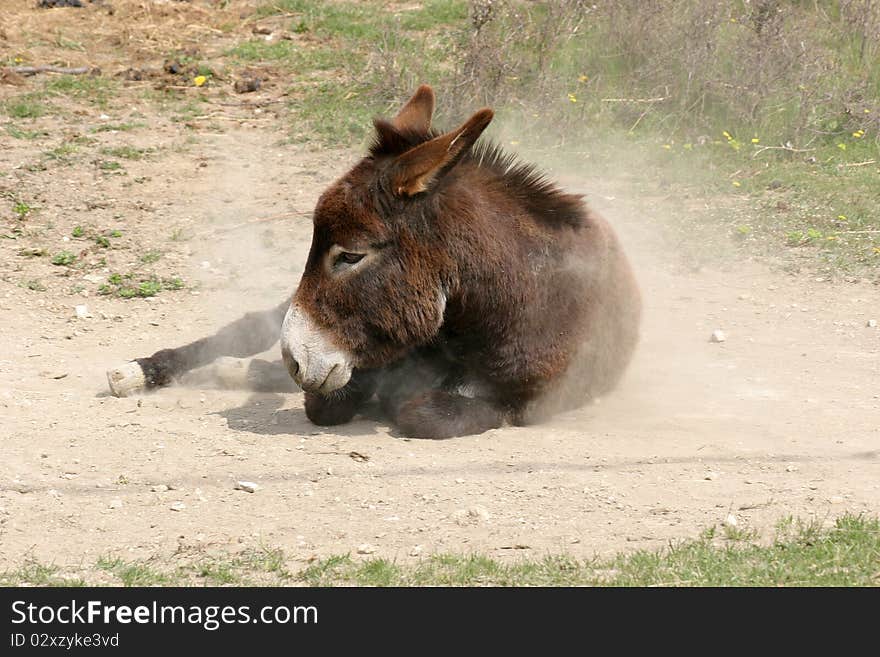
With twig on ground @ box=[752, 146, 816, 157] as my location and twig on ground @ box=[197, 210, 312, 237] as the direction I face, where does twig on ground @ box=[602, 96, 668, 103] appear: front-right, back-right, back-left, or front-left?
back-right

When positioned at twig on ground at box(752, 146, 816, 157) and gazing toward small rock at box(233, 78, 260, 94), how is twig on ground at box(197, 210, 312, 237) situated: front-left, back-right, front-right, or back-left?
front-left

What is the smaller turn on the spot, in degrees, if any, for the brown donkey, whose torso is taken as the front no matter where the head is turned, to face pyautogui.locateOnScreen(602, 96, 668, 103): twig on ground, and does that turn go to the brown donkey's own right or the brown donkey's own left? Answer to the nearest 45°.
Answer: approximately 135° to the brown donkey's own right

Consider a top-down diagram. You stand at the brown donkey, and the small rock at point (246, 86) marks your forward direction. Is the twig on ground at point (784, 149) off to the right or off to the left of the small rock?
right

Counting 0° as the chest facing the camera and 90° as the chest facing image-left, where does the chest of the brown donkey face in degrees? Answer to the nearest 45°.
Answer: approximately 45°

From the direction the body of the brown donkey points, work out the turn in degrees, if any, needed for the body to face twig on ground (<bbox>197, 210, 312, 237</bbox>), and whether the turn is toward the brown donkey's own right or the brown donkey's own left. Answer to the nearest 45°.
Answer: approximately 135° to the brown donkey's own right

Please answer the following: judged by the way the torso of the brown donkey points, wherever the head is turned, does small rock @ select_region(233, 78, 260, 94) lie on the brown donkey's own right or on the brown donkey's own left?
on the brown donkey's own right

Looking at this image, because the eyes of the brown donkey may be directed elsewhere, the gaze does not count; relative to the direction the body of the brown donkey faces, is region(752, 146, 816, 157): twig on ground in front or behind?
behind

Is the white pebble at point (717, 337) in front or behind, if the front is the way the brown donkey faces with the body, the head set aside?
behind

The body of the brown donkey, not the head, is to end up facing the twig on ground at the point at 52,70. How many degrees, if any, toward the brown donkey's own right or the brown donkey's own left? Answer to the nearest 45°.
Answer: approximately 90° to the brown donkey's own right

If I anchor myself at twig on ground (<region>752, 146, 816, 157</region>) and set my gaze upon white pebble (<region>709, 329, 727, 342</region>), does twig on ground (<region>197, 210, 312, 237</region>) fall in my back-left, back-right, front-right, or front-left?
front-right
